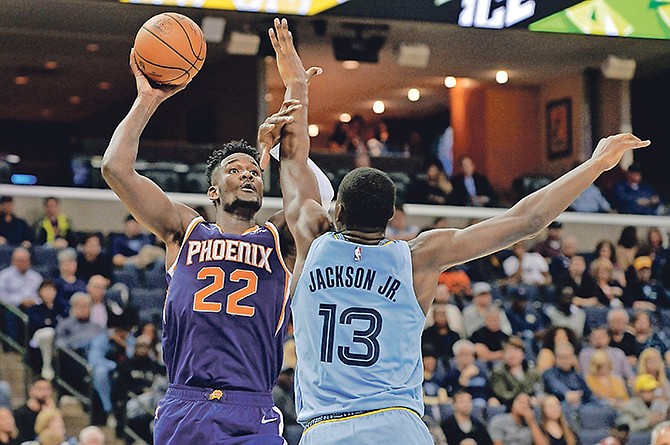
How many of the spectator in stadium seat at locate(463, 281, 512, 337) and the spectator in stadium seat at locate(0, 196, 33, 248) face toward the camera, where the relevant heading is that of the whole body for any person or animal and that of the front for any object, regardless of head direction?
2

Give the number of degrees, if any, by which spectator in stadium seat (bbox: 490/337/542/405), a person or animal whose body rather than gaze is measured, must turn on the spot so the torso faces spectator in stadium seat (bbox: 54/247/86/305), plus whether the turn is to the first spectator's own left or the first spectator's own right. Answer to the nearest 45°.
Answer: approximately 90° to the first spectator's own right

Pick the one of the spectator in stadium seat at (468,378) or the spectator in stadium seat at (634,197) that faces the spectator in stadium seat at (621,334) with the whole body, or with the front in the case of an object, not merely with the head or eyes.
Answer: the spectator in stadium seat at (634,197)

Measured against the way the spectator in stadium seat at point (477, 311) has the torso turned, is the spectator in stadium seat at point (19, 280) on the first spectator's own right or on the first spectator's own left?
on the first spectator's own right

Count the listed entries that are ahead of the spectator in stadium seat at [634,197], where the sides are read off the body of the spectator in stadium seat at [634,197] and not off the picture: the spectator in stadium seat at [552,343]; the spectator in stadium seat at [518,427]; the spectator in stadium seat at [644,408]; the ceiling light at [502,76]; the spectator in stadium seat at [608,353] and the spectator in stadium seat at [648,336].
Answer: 5

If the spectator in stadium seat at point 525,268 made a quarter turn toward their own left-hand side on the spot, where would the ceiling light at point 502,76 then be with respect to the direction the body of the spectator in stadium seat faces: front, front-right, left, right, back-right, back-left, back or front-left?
back-left

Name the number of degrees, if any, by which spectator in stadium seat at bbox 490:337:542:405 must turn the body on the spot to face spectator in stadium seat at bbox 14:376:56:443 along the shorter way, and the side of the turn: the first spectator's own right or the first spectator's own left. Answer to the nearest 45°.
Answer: approximately 45° to the first spectator's own right
